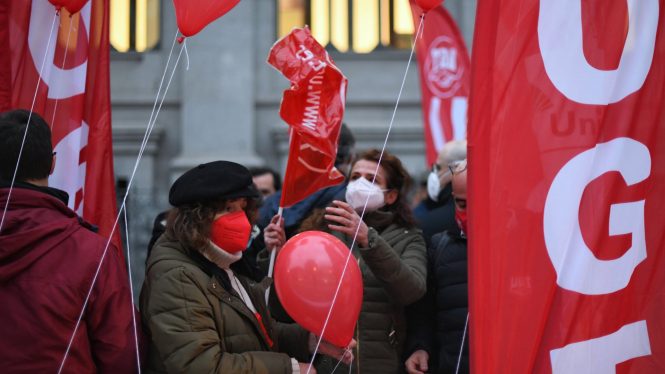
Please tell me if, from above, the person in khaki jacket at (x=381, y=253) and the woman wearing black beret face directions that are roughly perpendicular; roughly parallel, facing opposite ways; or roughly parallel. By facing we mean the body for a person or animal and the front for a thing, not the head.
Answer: roughly perpendicular

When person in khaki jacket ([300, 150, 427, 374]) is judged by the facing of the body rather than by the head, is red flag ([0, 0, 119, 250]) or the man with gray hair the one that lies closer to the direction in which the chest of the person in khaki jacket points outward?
the red flag

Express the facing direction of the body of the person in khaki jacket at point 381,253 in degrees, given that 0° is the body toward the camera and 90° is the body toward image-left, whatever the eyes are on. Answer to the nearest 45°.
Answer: approximately 45°

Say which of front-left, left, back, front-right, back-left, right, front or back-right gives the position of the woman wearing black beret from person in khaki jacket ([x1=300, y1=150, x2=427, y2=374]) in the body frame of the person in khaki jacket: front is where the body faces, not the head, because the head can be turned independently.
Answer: front

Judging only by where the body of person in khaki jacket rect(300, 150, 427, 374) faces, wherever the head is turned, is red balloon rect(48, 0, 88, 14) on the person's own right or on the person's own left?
on the person's own right

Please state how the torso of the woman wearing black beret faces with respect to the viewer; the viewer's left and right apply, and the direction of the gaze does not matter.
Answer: facing the viewer and to the right of the viewer

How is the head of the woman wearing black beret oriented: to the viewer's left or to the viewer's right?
to the viewer's right

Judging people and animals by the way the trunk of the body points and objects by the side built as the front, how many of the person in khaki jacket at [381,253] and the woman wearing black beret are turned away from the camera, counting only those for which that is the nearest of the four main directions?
0
